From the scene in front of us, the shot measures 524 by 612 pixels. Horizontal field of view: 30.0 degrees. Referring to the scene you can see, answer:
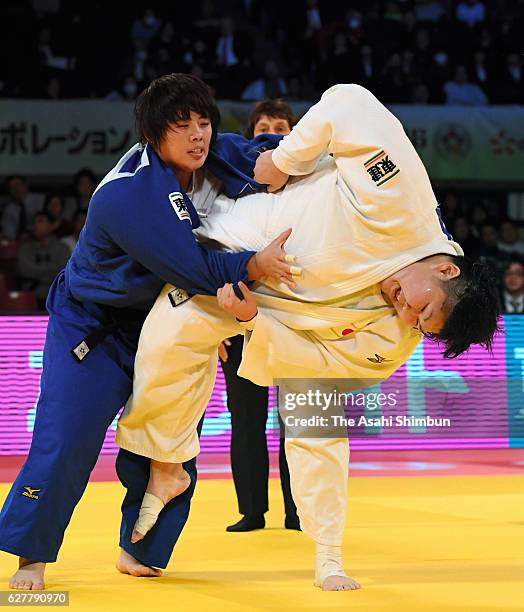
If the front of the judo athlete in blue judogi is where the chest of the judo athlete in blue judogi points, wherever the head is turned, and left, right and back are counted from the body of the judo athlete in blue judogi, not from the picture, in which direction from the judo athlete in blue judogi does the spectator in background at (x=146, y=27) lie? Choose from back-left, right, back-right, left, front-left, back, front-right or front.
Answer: back-left

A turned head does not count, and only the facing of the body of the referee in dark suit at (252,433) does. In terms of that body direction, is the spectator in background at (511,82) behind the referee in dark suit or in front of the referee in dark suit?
behind

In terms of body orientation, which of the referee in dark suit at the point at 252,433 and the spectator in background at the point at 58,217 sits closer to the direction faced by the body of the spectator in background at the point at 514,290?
the referee in dark suit

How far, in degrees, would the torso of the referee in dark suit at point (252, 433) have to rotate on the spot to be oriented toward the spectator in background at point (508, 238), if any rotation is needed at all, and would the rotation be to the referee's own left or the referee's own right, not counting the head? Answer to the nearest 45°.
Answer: approximately 135° to the referee's own left

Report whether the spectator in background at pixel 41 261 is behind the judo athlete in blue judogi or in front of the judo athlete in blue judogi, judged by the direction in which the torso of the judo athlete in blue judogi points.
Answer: behind

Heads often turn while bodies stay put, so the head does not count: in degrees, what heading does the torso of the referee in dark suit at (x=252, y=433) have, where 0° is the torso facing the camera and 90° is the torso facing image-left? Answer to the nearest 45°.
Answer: approximately 0°

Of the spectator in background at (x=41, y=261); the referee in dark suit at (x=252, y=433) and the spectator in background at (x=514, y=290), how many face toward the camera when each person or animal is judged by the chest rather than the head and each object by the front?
3

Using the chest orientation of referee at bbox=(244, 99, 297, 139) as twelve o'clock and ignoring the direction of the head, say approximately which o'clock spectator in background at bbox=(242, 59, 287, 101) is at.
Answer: spectator in background at bbox=(242, 59, 287, 101) is roughly at 6 o'clock from referee at bbox=(244, 99, 297, 139).

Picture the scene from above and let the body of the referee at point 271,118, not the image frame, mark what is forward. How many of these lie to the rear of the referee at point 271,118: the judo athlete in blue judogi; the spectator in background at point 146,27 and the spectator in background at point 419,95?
2

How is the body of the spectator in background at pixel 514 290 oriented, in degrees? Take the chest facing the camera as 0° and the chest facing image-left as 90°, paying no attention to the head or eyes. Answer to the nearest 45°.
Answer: approximately 0°

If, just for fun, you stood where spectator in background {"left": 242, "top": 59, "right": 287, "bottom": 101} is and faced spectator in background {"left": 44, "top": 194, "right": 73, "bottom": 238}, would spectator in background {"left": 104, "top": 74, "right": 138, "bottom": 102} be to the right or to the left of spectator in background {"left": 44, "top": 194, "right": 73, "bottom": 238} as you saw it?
right

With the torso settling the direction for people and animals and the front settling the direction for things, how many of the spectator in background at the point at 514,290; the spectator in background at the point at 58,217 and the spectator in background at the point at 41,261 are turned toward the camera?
3

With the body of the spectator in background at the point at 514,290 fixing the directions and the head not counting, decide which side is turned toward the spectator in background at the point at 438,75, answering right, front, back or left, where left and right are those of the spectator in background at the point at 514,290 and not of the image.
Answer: back

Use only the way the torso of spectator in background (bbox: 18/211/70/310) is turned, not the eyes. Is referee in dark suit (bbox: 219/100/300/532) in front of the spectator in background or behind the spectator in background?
in front

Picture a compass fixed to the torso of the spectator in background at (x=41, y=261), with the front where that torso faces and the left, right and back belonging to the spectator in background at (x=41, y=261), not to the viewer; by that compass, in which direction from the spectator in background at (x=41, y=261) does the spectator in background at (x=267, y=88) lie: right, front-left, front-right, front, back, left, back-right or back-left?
back-left
